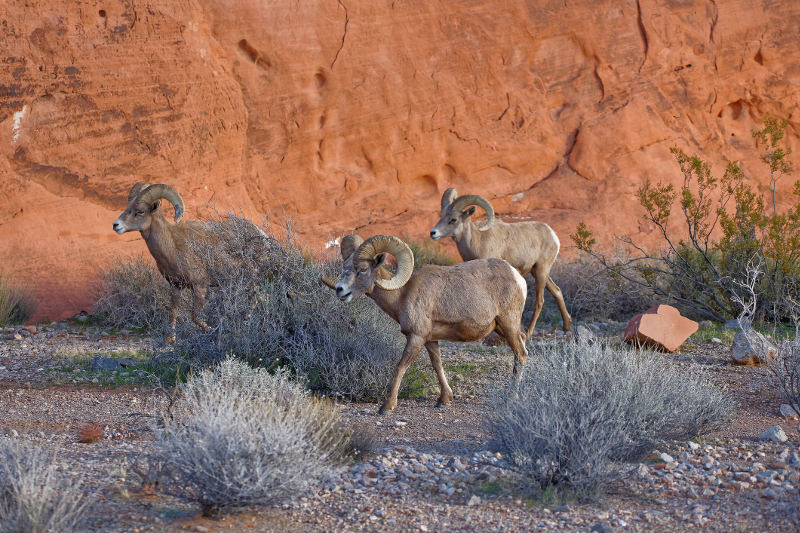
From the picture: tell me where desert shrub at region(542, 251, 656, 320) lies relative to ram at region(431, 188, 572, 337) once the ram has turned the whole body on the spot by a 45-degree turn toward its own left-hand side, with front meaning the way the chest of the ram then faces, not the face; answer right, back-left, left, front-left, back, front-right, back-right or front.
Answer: back

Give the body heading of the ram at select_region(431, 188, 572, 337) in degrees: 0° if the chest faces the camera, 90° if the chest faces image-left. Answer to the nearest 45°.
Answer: approximately 90°

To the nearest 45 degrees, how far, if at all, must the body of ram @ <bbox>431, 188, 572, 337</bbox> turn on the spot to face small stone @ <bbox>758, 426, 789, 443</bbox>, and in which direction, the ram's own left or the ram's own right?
approximately 90° to the ram's own left

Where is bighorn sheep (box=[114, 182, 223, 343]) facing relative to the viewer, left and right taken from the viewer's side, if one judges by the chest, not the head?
facing the viewer and to the left of the viewer

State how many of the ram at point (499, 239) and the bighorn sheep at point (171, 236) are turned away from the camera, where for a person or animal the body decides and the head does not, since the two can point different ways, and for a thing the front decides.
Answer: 0

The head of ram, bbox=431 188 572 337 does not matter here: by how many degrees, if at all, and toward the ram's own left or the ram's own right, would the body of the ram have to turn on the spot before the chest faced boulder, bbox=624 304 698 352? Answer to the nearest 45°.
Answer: approximately 135° to the ram's own left

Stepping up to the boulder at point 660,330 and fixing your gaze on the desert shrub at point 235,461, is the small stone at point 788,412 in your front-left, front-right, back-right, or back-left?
front-left

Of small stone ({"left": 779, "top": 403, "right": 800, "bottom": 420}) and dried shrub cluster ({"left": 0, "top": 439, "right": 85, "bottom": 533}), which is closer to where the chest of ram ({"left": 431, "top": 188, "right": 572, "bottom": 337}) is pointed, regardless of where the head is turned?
the dried shrub cluster

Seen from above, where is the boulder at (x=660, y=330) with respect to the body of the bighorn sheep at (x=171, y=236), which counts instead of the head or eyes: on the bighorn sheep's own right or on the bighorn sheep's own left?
on the bighorn sheep's own left

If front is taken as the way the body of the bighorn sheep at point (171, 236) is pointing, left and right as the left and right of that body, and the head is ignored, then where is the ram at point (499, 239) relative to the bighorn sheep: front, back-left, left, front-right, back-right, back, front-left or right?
back-left

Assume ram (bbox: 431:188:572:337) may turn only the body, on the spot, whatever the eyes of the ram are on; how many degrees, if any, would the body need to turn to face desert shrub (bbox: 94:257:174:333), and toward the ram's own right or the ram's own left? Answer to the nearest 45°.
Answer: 0° — it already faces it

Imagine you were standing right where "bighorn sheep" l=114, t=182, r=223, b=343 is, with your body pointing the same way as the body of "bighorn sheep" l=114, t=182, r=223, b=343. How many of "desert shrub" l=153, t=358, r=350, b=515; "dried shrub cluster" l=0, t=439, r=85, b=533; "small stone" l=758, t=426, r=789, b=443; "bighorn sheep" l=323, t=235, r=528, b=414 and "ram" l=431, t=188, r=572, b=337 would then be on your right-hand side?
0

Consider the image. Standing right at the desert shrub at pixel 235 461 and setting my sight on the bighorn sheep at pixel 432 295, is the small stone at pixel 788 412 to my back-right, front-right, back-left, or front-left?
front-right

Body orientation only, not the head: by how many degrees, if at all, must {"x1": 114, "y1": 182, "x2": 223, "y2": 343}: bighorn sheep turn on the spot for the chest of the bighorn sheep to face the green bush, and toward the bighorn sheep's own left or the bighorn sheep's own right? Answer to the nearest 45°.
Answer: approximately 135° to the bighorn sheep's own left

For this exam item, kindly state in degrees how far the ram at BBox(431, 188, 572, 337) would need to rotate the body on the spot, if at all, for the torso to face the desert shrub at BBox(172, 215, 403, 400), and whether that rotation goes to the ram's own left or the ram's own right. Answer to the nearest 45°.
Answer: approximately 45° to the ram's own left

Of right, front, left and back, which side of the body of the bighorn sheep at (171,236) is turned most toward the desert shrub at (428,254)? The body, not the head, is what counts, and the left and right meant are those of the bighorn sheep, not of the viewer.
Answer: back
